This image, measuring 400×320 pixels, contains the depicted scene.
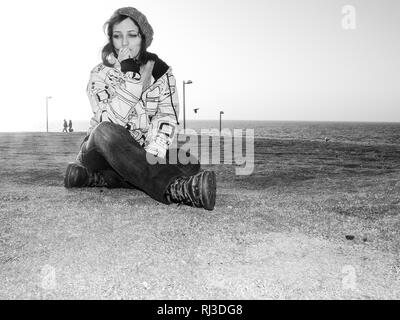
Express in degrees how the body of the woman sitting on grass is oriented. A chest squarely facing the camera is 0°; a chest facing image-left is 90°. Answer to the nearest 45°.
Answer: approximately 0°
